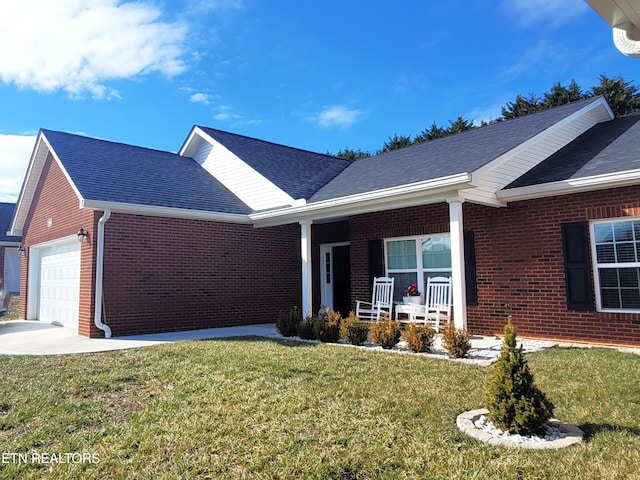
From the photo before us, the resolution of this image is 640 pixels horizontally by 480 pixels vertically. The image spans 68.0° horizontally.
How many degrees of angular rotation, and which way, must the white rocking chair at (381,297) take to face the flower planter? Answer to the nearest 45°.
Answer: approximately 90° to its left

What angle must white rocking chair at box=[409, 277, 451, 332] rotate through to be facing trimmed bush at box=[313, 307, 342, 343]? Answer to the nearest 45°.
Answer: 0° — it already faces it

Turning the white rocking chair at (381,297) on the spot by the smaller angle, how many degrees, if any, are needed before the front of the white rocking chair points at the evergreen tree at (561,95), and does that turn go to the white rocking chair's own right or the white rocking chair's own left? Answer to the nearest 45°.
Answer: approximately 180°

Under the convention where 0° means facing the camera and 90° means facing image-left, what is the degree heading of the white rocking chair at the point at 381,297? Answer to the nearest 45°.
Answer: approximately 45°

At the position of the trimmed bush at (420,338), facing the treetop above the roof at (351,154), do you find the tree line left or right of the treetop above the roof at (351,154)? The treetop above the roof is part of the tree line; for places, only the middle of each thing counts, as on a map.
right

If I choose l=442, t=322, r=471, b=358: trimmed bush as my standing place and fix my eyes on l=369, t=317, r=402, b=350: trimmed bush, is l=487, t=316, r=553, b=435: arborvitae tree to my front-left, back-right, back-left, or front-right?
back-left

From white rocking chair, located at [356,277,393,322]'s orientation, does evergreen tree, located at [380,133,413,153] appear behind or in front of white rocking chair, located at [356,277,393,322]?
behind

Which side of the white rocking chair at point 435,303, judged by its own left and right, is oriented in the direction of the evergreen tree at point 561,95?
back

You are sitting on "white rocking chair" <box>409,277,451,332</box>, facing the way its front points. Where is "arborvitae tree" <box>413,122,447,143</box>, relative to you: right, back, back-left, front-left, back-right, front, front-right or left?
back-right
